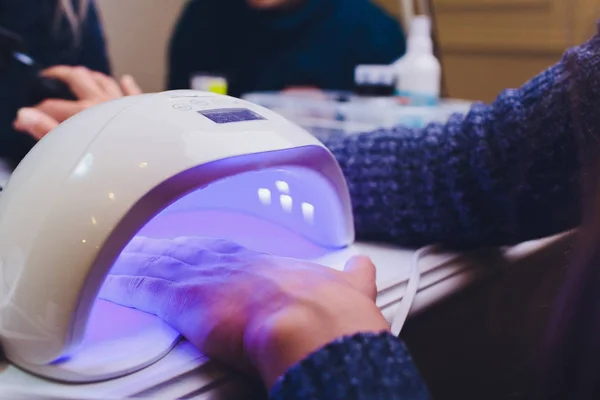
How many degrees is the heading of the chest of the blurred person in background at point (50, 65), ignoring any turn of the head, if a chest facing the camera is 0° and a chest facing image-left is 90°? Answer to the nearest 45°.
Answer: approximately 315°

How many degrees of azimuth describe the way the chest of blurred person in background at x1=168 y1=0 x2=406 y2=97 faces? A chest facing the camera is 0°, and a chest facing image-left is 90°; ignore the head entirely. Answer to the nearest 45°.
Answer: approximately 0°

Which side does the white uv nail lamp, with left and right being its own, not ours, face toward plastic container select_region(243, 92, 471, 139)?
left

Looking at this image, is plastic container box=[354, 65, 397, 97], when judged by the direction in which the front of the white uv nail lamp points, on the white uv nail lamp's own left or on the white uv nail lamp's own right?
on the white uv nail lamp's own left

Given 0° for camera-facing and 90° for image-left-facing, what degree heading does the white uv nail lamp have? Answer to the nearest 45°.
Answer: approximately 315°
